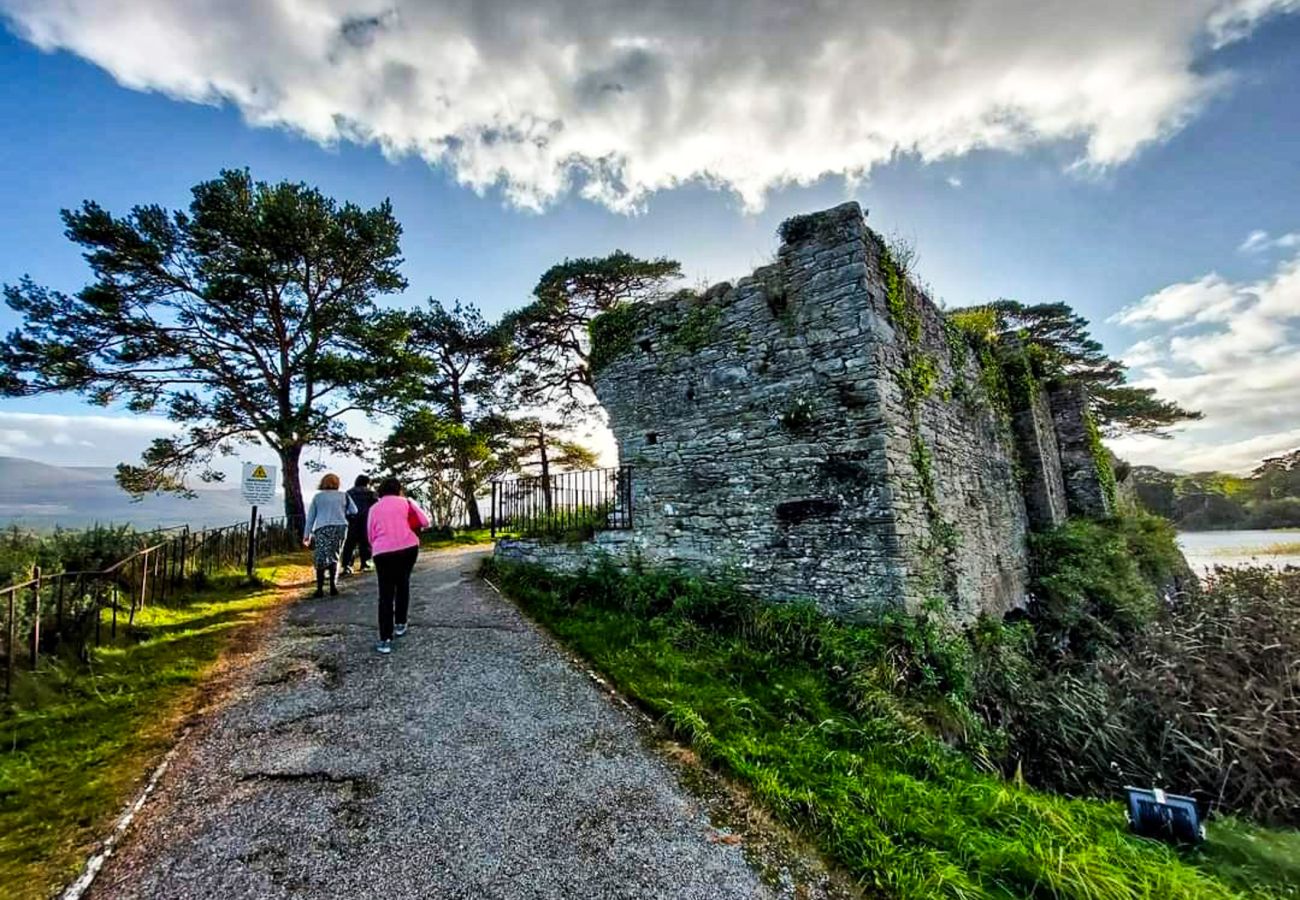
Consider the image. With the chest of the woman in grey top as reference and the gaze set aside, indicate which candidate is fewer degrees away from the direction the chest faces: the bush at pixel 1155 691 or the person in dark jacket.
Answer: the person in dark jacket

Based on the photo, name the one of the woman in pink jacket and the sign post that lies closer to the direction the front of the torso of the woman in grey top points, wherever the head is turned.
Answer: the sign post

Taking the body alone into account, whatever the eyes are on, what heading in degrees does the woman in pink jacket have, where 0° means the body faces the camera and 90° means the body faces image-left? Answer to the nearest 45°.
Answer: approximately 180°

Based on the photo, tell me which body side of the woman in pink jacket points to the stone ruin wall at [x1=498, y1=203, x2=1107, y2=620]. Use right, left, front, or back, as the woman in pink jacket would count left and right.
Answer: right

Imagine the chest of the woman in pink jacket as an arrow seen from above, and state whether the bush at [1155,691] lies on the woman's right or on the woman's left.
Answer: on the woman's right

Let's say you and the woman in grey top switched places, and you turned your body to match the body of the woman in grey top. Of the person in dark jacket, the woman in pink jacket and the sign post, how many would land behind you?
1

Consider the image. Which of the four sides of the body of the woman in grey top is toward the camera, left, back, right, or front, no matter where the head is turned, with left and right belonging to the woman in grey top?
back

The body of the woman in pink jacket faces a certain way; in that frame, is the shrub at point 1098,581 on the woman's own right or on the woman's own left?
on the woman's own right

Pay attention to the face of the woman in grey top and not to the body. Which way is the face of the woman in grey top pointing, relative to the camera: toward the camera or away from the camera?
away from the camera

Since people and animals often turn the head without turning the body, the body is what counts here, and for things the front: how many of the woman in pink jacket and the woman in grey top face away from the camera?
2
